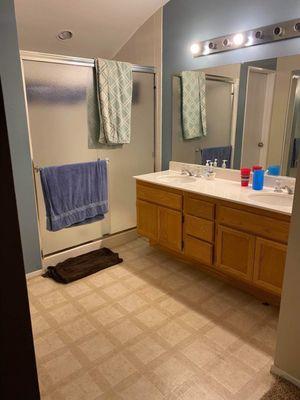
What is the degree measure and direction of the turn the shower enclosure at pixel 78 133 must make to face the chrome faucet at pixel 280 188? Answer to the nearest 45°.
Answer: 0° — it already faces it

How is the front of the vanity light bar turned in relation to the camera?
facing the viewer and to the left of the viewer

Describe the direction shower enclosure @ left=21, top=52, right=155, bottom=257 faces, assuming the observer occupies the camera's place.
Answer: facing the viewer and to the right of the viewer

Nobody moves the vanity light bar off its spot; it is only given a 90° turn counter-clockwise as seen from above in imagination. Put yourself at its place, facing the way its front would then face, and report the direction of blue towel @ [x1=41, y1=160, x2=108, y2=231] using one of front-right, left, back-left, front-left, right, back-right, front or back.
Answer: back-right

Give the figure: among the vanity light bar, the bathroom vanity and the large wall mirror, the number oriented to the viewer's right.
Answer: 0

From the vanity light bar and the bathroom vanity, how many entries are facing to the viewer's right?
0

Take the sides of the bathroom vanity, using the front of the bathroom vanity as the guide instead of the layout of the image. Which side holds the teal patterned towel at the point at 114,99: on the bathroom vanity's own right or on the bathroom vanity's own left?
on the bathroom vanity's own right
